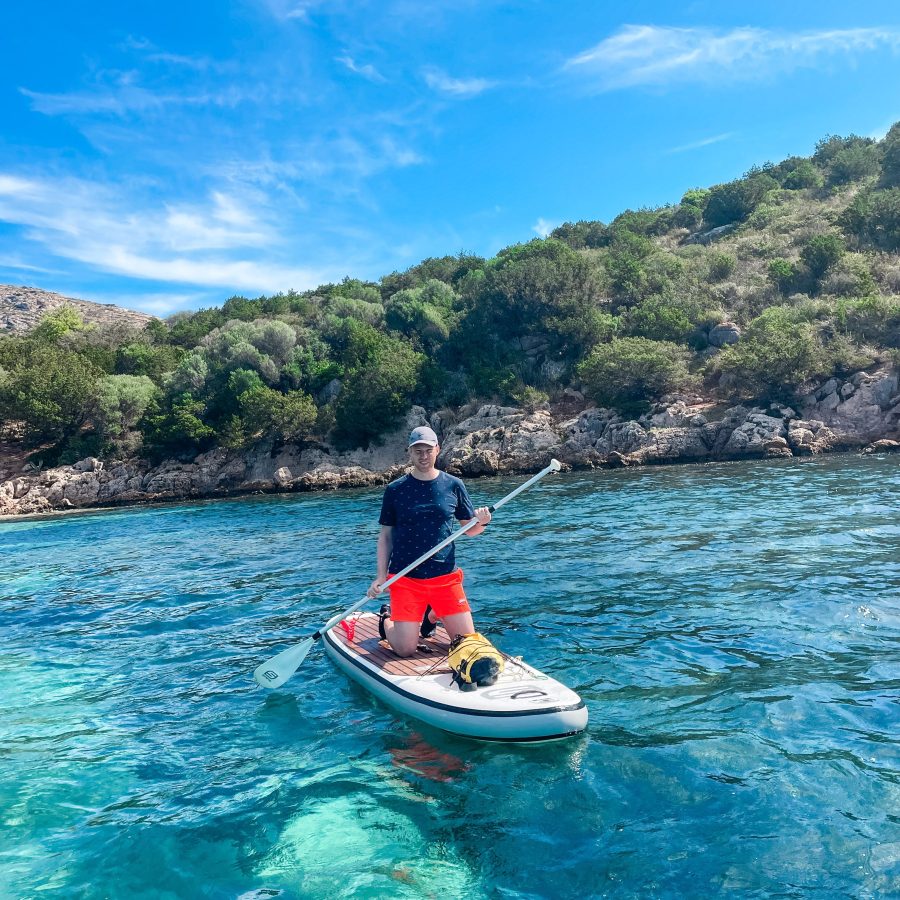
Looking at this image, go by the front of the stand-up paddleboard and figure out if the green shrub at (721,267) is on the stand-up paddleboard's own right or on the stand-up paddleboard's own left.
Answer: on the stand-up paddleboard's own left

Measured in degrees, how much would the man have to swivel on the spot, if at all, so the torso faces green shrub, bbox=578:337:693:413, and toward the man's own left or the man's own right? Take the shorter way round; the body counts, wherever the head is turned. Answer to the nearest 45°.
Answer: approximately 180°

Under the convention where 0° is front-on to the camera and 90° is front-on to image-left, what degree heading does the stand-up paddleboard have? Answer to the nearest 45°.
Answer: approximately 315°

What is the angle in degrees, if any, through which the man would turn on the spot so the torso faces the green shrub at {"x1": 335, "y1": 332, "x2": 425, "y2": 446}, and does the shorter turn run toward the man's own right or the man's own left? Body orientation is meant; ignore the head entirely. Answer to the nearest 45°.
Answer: approximately 180°

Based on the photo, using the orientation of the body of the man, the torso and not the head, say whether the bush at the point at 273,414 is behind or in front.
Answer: behind

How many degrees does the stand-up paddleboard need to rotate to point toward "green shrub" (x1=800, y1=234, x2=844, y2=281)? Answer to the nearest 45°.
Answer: approximately 90° to its left
